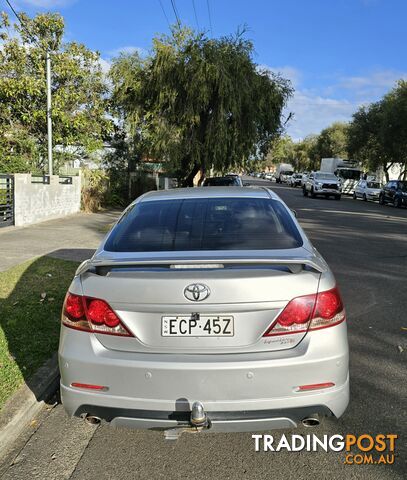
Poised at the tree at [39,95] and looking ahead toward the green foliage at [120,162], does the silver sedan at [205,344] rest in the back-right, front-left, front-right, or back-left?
back-right

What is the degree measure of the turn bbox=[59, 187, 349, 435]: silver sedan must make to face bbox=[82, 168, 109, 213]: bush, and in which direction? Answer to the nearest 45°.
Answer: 0° — it already faces it

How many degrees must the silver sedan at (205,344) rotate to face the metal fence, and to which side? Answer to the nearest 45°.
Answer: approximately 45° to its left

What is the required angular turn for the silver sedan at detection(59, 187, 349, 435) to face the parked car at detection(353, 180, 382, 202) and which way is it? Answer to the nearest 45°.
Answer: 0° — it already faces it

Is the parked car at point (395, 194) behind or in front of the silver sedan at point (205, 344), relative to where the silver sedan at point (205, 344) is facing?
in front

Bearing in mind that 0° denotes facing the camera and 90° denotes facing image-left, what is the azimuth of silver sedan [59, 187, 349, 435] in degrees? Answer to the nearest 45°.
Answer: approximately 180°

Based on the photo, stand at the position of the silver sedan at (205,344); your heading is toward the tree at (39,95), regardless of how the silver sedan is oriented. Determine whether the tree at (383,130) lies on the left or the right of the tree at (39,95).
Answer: right

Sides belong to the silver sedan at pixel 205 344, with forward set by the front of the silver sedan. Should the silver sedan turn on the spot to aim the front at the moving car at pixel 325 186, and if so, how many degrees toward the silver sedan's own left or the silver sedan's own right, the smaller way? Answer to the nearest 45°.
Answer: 0° — it already faces it

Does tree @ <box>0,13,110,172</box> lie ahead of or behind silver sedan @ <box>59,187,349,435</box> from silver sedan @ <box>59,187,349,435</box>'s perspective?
ahead
